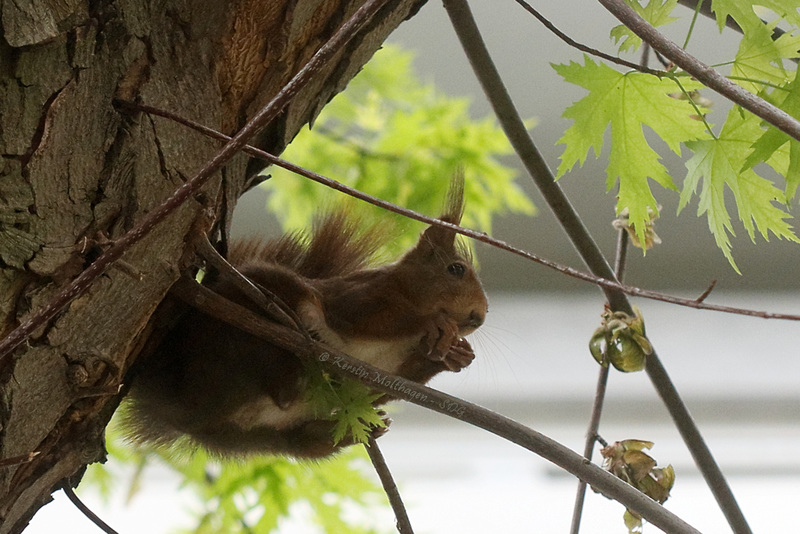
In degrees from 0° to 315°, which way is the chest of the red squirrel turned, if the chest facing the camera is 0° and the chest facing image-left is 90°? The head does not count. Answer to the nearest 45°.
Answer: approximately 270°
